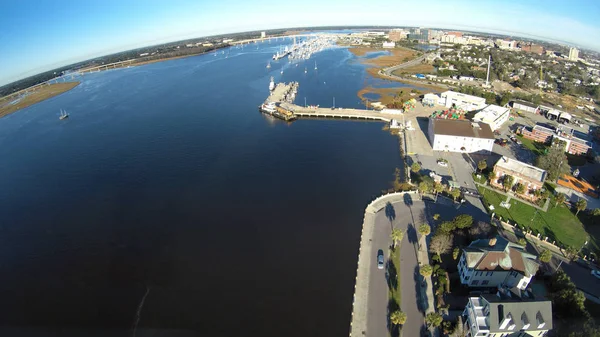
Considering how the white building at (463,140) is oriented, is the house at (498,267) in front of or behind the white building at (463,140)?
in front

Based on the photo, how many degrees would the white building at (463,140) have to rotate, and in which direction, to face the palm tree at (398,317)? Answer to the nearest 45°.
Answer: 0° — it already faces it

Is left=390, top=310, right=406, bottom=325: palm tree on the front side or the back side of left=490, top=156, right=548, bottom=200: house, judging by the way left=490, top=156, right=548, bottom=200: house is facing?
on the front side

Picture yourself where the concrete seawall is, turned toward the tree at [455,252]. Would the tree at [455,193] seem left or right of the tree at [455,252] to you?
left

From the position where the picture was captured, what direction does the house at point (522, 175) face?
facing the viewer and to the left of the viewer

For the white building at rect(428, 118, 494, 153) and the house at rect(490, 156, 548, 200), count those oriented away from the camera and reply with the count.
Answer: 0

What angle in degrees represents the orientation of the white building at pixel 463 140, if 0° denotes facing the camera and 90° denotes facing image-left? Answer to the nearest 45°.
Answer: approximately 0°

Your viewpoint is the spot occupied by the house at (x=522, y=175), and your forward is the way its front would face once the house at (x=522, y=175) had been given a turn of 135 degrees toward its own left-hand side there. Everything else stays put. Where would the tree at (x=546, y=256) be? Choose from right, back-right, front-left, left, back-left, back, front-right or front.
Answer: right

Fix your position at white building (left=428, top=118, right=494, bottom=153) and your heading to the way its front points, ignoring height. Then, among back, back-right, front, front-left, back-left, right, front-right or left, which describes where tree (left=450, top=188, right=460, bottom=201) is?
front

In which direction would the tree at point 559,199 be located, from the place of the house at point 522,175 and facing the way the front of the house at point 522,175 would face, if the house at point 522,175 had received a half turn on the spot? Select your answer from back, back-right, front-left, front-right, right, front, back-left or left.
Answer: right

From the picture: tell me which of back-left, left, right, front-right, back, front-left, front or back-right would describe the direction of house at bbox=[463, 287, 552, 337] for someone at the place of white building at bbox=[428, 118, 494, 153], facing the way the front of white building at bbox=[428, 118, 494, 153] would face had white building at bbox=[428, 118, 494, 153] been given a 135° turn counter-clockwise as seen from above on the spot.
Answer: back-right

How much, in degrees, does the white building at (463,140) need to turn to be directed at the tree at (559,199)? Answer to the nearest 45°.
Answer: approximately 45° to its left

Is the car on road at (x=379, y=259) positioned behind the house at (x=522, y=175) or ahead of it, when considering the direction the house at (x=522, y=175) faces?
ahead

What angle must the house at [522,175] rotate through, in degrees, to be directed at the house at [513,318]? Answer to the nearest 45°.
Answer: approximately 45° to its left
